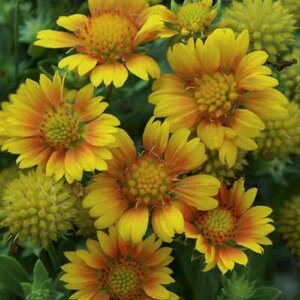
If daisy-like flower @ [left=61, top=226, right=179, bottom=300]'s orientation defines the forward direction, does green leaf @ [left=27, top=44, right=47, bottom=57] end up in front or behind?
behind

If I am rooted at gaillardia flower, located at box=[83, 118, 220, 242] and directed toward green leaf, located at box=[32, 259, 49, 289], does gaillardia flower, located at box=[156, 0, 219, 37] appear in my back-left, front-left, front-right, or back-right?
back-right

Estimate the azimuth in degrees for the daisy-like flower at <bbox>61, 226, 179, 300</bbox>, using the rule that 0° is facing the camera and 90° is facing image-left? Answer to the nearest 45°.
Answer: approximately 0°
